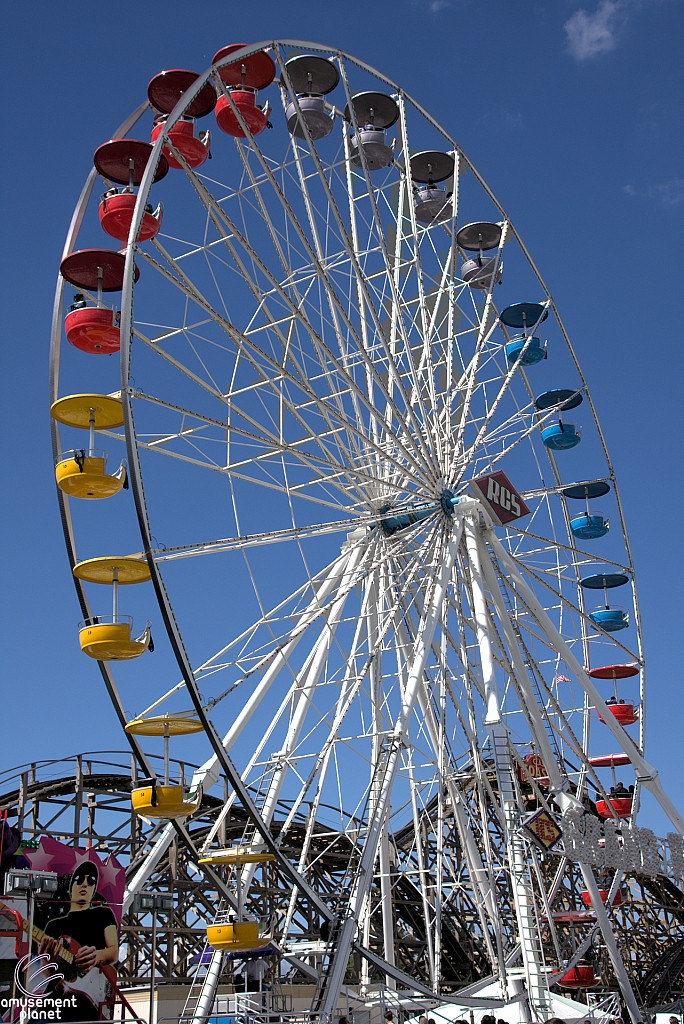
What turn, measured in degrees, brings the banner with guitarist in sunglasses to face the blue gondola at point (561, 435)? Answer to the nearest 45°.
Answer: approximately 90° to its left

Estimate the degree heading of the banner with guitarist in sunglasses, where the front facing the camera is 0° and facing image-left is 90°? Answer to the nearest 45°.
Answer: approximately 0°

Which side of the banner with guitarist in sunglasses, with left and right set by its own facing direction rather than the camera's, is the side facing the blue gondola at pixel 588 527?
left

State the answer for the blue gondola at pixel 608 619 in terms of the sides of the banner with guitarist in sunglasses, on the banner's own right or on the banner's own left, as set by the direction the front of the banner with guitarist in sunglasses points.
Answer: on the banner's own left
